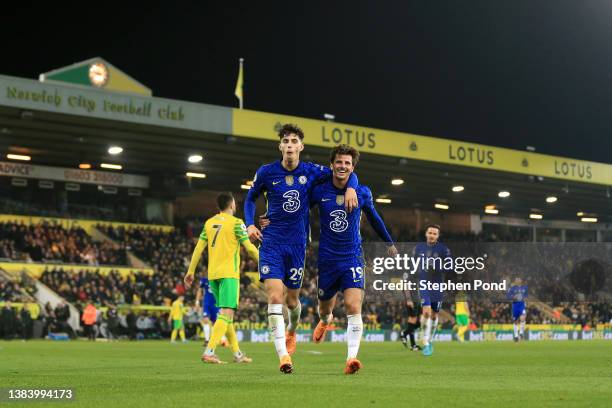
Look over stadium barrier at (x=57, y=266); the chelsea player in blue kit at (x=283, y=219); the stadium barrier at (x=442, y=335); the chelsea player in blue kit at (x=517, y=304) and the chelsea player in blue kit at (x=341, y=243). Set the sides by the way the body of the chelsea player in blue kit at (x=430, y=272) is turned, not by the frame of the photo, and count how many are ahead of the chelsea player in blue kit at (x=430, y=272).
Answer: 2

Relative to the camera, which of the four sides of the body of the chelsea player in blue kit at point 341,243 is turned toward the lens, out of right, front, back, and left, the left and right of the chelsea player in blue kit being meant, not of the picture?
front

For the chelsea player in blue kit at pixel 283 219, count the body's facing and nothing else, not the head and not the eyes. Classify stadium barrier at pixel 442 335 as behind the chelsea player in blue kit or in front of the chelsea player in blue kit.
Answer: behind

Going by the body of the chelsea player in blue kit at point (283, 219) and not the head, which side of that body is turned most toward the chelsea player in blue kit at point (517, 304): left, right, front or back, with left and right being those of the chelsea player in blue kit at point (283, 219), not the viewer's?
back

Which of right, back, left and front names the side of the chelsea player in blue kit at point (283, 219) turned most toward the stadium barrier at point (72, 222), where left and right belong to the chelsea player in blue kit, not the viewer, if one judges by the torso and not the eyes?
back

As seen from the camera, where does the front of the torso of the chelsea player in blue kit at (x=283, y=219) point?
toward the camera

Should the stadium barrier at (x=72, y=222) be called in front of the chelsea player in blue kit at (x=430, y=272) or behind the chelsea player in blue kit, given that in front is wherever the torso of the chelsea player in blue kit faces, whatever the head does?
behind

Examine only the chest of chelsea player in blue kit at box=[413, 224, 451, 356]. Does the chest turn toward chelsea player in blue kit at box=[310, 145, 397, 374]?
yes
